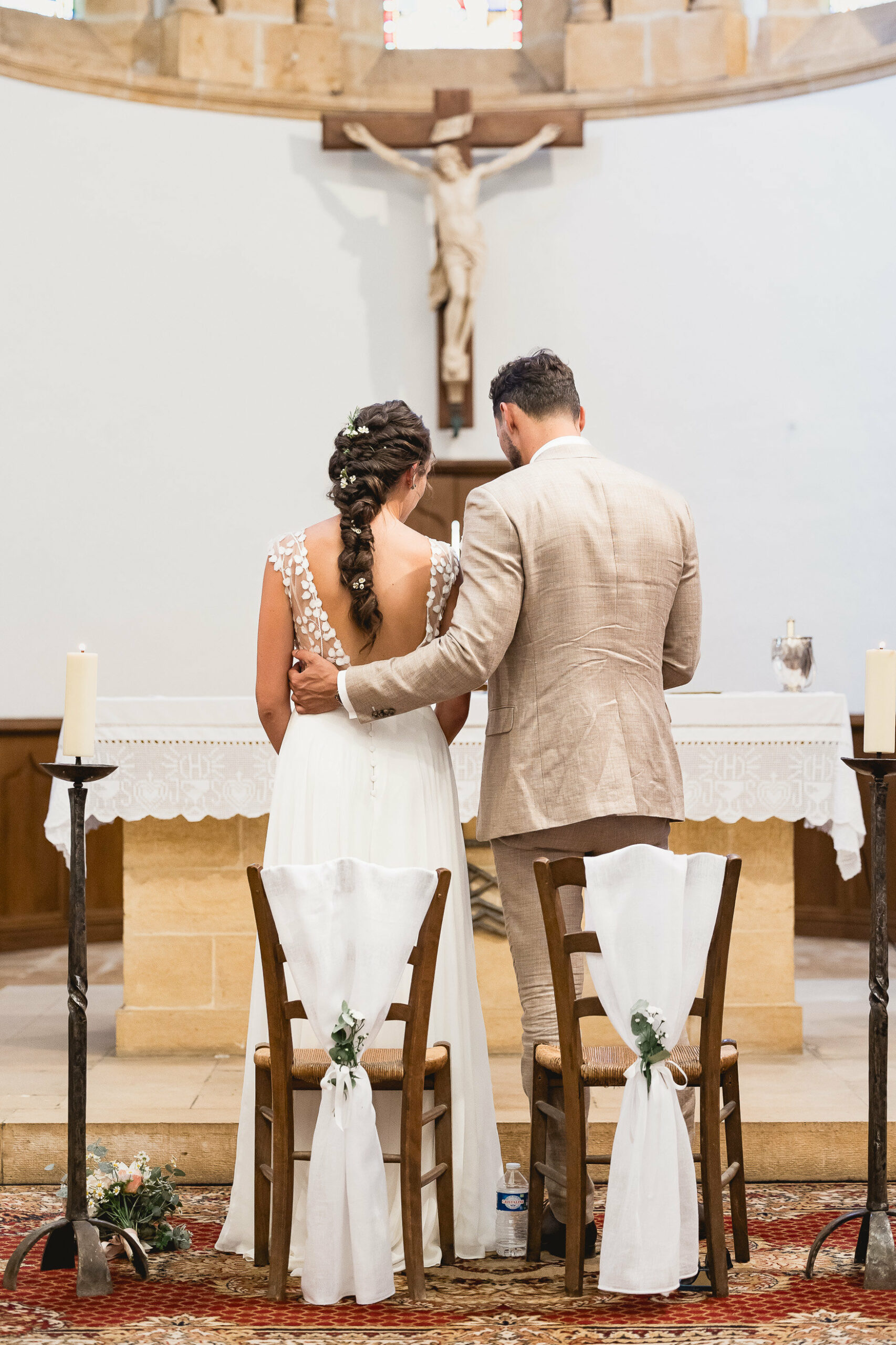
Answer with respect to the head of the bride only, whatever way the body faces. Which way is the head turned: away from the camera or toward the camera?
away from the camera

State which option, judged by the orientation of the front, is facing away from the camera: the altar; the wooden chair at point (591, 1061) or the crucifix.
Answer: the wooden chair

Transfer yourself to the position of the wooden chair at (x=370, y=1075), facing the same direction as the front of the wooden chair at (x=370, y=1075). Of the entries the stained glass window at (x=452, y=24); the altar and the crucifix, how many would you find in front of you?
3

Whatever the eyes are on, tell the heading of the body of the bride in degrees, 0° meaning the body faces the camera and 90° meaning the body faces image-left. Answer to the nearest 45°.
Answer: approximately 180°

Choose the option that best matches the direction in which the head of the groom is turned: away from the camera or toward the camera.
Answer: away from the camera

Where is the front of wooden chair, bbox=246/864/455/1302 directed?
away from the camera

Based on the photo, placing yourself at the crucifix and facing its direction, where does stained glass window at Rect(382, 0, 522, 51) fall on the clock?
The stained glass window is roughly at 6 o'clock from the crucifix.

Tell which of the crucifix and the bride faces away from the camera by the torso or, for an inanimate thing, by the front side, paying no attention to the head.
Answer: the bride

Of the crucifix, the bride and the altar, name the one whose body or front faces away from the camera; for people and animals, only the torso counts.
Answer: the bride

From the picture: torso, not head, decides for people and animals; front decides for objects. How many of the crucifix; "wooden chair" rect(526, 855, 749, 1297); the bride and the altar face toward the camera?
2

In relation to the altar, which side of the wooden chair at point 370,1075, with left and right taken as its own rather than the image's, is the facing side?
front
